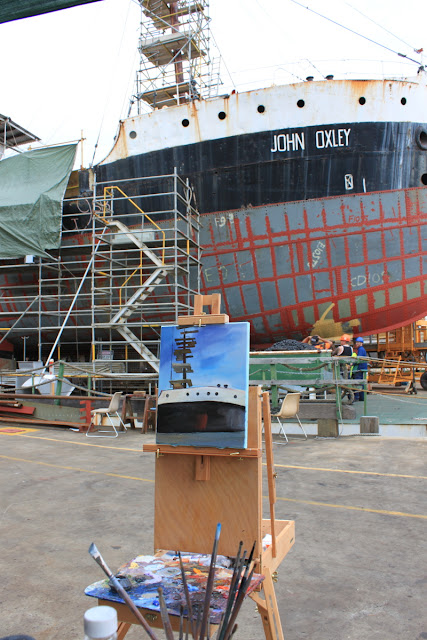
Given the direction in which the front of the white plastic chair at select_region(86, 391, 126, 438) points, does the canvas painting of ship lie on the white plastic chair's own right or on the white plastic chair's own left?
on the white plastic chair's own left

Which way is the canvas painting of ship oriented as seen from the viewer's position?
toward the camera

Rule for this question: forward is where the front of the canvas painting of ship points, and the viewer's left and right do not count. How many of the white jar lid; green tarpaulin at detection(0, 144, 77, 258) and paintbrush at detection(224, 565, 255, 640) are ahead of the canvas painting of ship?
2

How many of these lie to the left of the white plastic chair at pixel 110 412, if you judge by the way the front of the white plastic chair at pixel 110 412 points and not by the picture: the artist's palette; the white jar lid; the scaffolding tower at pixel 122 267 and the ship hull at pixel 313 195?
2

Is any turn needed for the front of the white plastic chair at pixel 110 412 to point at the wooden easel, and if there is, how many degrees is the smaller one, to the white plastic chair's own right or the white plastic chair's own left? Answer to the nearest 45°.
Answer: approximately 90° to the white plastic chair's own left

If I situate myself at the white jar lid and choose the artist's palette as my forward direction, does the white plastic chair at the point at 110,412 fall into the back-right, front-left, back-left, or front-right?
front-left

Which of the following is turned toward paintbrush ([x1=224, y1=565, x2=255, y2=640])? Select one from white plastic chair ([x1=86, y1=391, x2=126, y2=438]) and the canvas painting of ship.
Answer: the canvas painting of ship
